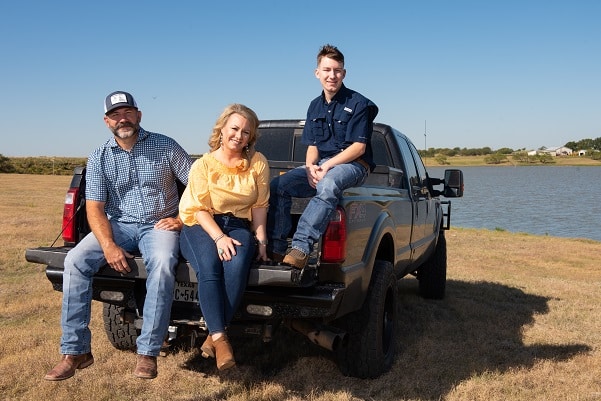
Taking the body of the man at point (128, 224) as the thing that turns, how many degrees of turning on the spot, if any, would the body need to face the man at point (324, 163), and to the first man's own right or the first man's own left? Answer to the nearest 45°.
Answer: approximately 90° to the first man's own left

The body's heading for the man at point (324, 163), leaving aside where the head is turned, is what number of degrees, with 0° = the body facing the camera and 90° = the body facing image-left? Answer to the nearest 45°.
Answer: approximately 45°

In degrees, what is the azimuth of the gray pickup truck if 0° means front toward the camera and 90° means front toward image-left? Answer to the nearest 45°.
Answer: approximately 225°

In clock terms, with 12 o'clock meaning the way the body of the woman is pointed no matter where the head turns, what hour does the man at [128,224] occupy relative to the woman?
The man is roughly at 4 o'clock from the woman.

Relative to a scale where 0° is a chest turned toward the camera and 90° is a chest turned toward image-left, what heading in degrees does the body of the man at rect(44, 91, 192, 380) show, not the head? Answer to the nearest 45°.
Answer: approximately 0°

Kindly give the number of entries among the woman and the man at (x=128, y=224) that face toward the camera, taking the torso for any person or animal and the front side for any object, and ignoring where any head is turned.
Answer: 2

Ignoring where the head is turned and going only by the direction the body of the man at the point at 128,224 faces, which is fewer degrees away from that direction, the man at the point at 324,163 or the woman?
the woman
